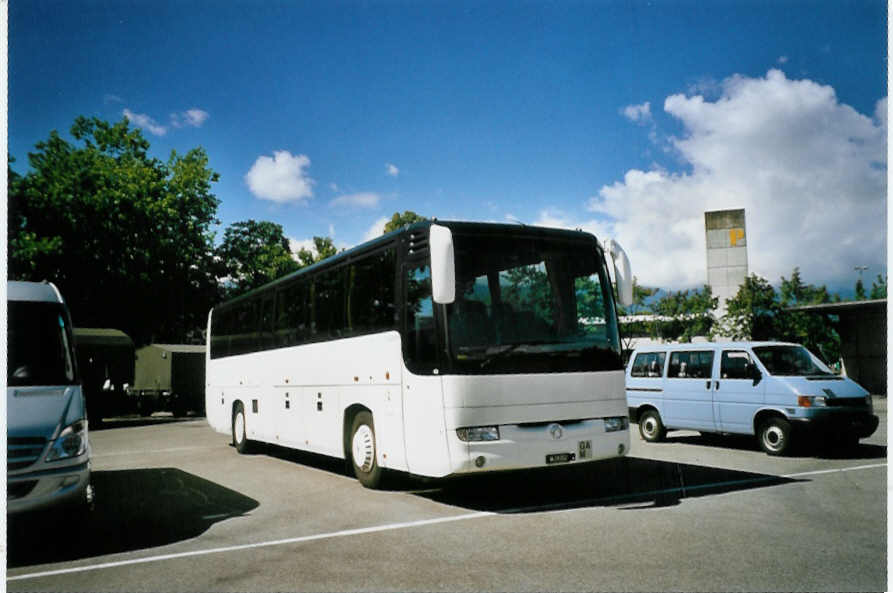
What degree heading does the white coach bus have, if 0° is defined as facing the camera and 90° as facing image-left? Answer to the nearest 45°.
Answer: approximately 315°

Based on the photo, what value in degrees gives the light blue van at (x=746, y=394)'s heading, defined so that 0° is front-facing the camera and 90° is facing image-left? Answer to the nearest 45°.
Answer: approximately 315°

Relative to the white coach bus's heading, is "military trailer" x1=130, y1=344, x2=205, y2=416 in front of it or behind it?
behind
